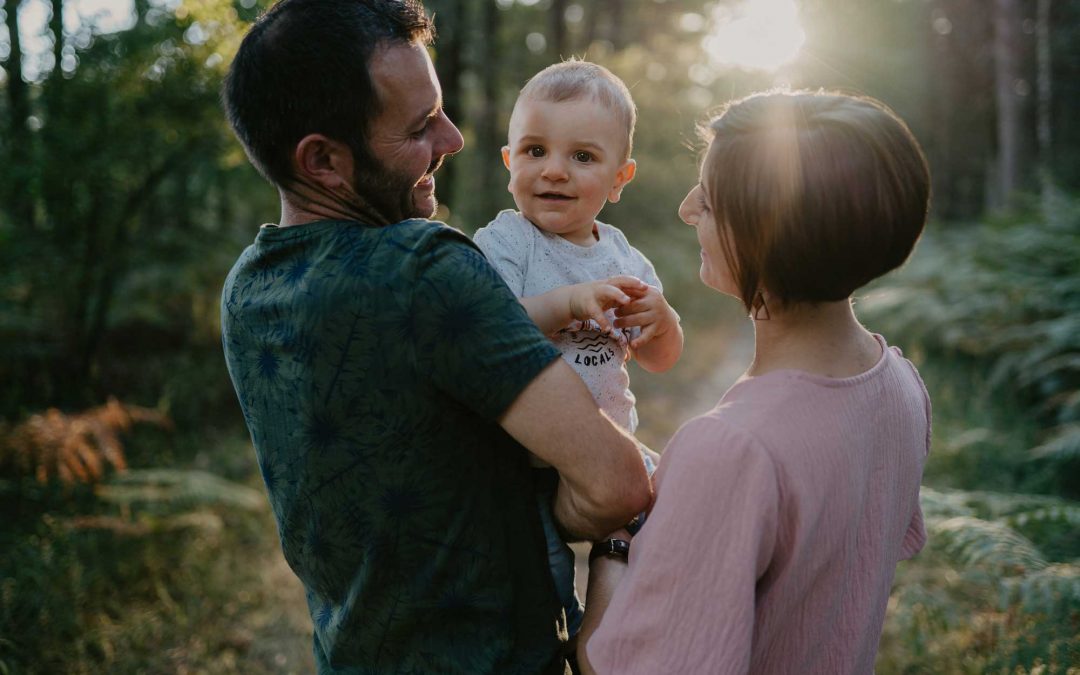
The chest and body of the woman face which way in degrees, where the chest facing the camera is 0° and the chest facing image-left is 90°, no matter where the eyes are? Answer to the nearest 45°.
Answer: approximately 135°

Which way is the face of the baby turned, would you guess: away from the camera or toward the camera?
toward the camera

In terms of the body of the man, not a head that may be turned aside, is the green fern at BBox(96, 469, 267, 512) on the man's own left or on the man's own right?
on the man's own left

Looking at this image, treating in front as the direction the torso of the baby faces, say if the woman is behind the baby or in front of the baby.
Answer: in front

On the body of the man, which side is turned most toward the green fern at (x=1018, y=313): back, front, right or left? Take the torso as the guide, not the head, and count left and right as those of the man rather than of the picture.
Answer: front

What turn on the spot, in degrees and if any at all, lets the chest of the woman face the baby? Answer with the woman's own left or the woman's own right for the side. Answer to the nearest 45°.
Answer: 0° — they already face them

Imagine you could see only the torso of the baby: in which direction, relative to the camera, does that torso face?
toward the camera

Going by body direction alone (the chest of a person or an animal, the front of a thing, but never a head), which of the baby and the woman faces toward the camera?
the baby

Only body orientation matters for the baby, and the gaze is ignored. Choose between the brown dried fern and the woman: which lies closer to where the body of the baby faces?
the woman

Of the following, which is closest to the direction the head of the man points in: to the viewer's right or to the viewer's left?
to the viewer's right

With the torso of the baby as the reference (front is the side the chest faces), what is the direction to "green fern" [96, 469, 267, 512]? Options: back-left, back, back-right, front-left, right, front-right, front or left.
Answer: back-right

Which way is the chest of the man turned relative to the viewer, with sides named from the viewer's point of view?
facing away from the viewer and to the right of the viewer

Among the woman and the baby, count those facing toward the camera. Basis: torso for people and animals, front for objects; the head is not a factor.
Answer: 1
